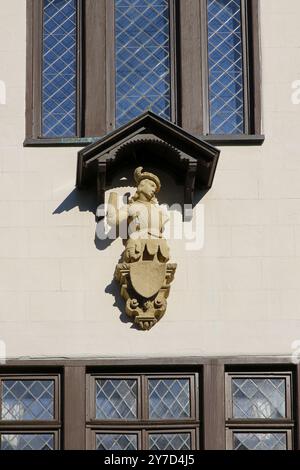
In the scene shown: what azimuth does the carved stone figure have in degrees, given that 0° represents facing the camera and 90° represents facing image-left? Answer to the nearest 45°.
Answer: approximately 0°

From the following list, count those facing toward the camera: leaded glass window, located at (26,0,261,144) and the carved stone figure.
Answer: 2
